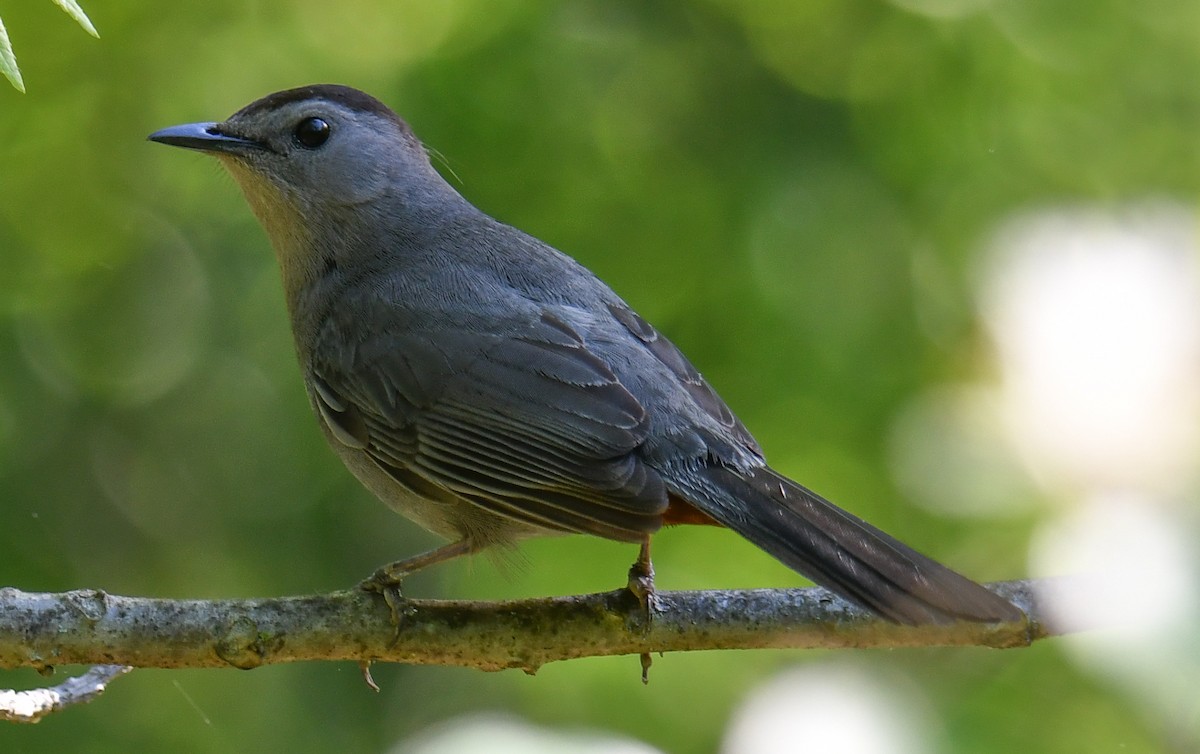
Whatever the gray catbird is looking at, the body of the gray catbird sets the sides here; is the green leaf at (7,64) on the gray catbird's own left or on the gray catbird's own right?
on the gray catbird's own left

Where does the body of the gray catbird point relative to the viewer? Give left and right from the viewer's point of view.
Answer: facing to the left of the viewer
